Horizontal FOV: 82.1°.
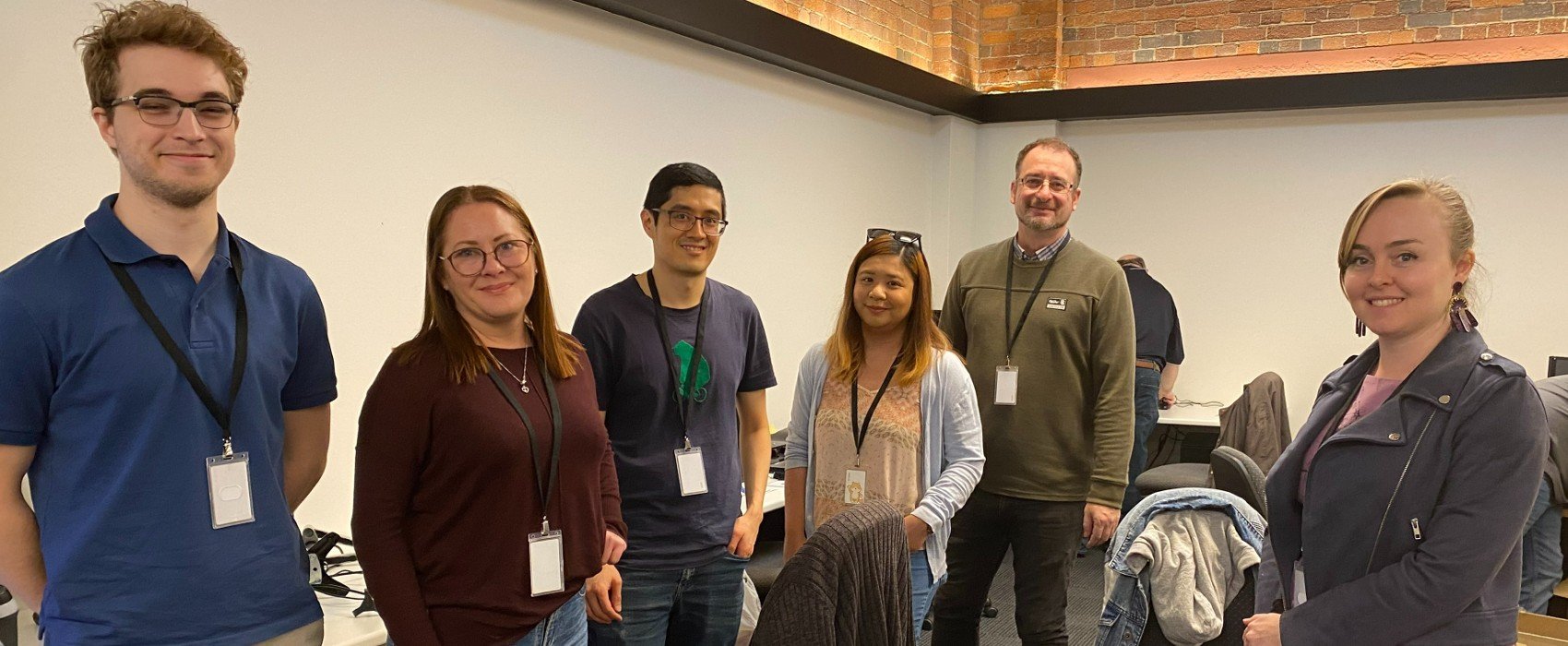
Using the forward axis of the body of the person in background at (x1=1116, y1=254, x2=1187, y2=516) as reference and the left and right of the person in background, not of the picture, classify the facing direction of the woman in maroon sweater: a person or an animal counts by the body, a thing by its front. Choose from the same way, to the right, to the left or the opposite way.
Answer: the opposite way

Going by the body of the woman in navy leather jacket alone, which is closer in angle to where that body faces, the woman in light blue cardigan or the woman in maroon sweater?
the woman in maroon sweater

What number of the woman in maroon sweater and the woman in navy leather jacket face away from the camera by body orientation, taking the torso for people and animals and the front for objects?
0

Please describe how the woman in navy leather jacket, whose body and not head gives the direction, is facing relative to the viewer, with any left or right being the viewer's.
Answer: facing the viewer and to the left of the viewer

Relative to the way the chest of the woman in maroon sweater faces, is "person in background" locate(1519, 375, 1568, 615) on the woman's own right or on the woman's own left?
on the woman's own left

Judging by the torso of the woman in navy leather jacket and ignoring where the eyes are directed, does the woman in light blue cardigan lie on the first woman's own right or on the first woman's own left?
on the first woman's own right

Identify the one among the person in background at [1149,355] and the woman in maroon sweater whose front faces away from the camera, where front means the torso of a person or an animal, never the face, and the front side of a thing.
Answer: the person in background

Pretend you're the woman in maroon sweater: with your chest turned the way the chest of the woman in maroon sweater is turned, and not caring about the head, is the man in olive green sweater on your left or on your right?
on your left

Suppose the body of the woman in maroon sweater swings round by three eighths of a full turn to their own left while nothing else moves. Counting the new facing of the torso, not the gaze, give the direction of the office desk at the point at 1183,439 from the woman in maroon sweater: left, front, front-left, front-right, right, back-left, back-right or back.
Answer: front-right

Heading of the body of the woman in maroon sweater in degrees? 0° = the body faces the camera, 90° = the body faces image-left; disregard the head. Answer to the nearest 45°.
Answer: approximately 315°

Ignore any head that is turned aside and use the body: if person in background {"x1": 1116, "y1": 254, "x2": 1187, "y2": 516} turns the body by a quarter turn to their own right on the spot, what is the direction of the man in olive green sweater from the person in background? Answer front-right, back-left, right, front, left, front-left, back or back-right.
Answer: right
